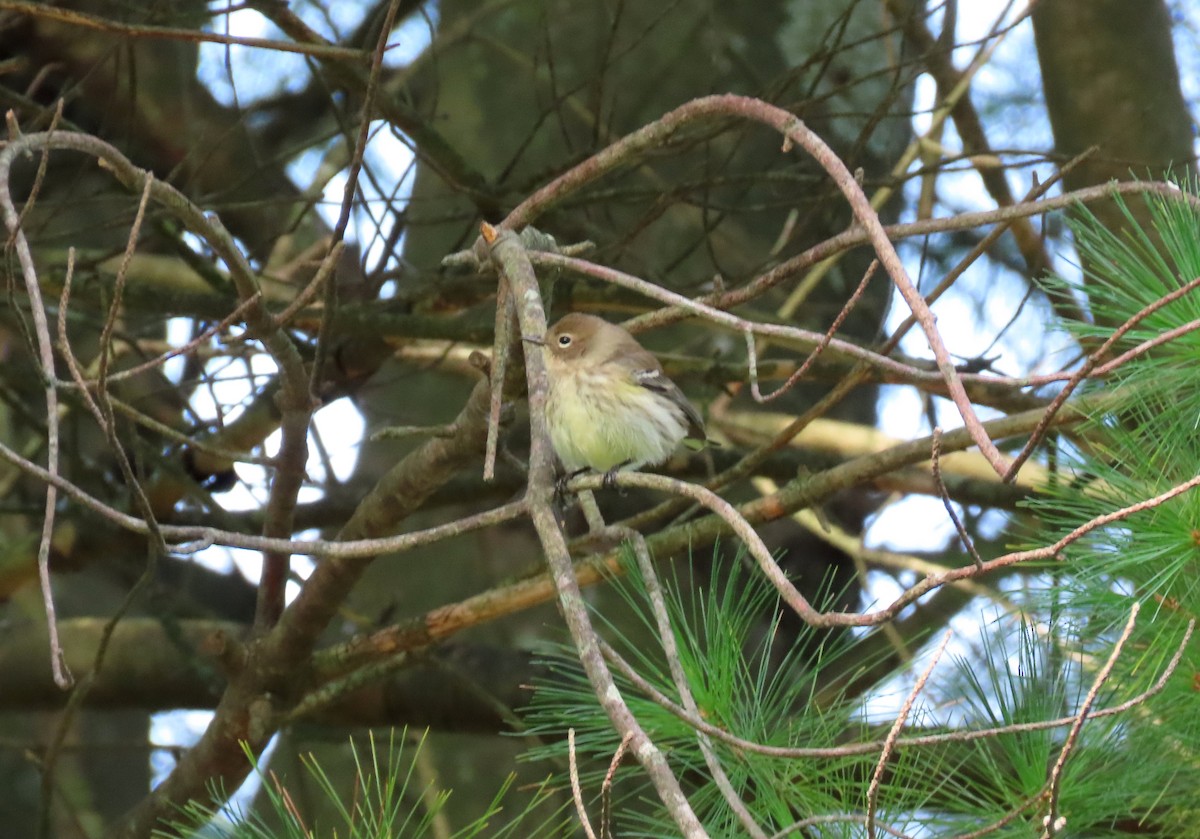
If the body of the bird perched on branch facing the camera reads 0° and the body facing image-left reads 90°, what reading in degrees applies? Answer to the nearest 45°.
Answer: approximately 45°

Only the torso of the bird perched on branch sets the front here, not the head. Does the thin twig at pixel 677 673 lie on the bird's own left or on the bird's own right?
on the bird's own left

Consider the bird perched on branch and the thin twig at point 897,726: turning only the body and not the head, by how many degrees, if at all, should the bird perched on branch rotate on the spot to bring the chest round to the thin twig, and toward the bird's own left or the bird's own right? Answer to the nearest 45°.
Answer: approximately 45° to the bird's own left
